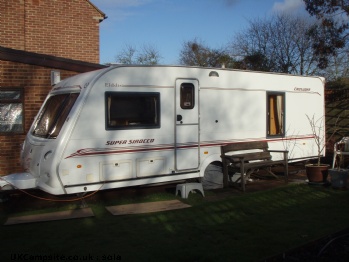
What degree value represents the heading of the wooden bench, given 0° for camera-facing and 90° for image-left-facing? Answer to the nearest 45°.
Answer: approximately 315°

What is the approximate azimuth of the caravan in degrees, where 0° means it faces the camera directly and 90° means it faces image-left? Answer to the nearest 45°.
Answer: approximately 45°
